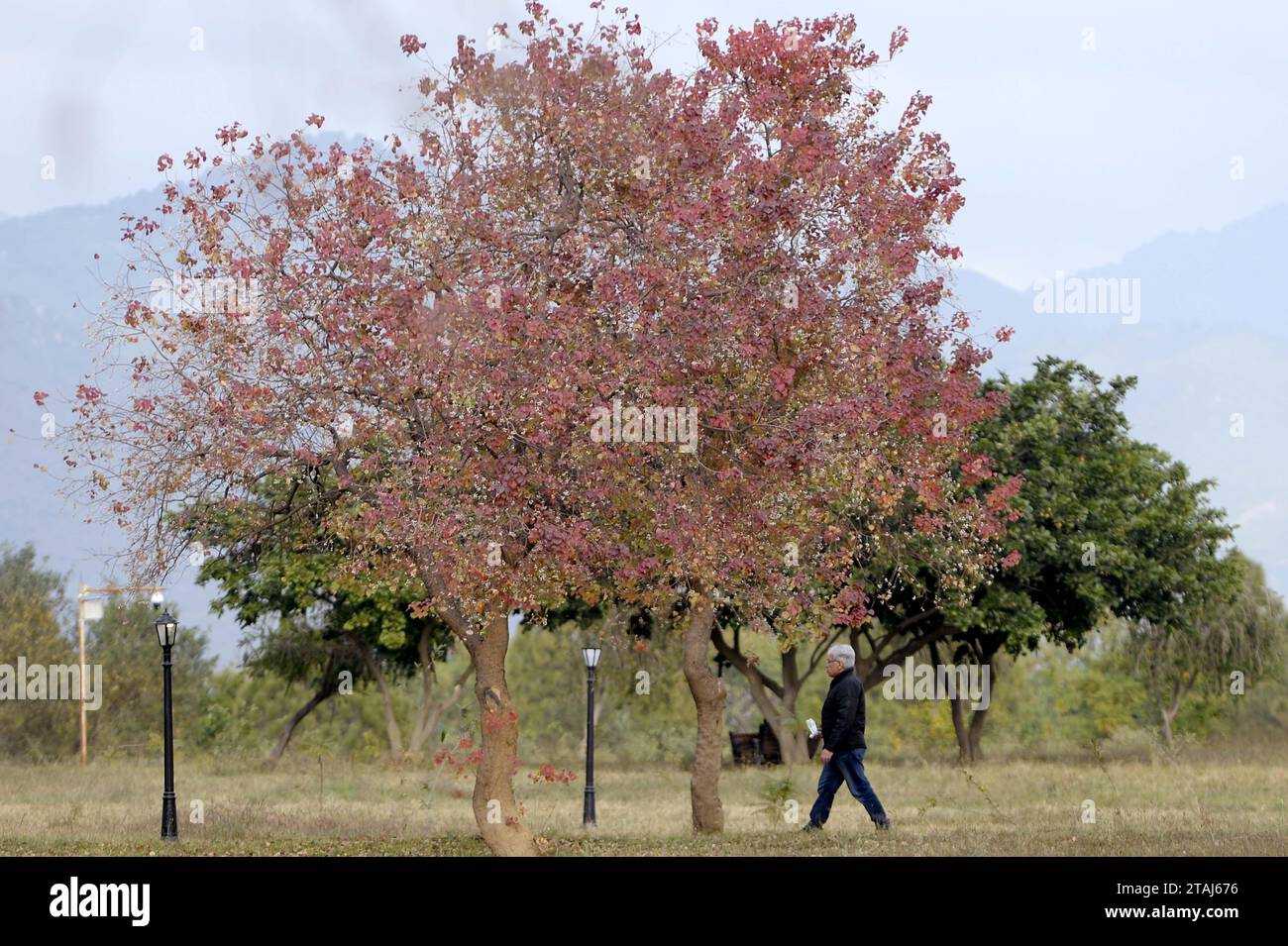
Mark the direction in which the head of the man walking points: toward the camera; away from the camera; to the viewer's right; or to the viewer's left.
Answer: to the viewer's left

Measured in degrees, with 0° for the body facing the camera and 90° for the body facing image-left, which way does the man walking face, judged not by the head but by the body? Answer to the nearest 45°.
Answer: approximately 90°

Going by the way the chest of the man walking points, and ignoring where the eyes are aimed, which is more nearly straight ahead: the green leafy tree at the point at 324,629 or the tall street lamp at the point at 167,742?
the tall street lamp
